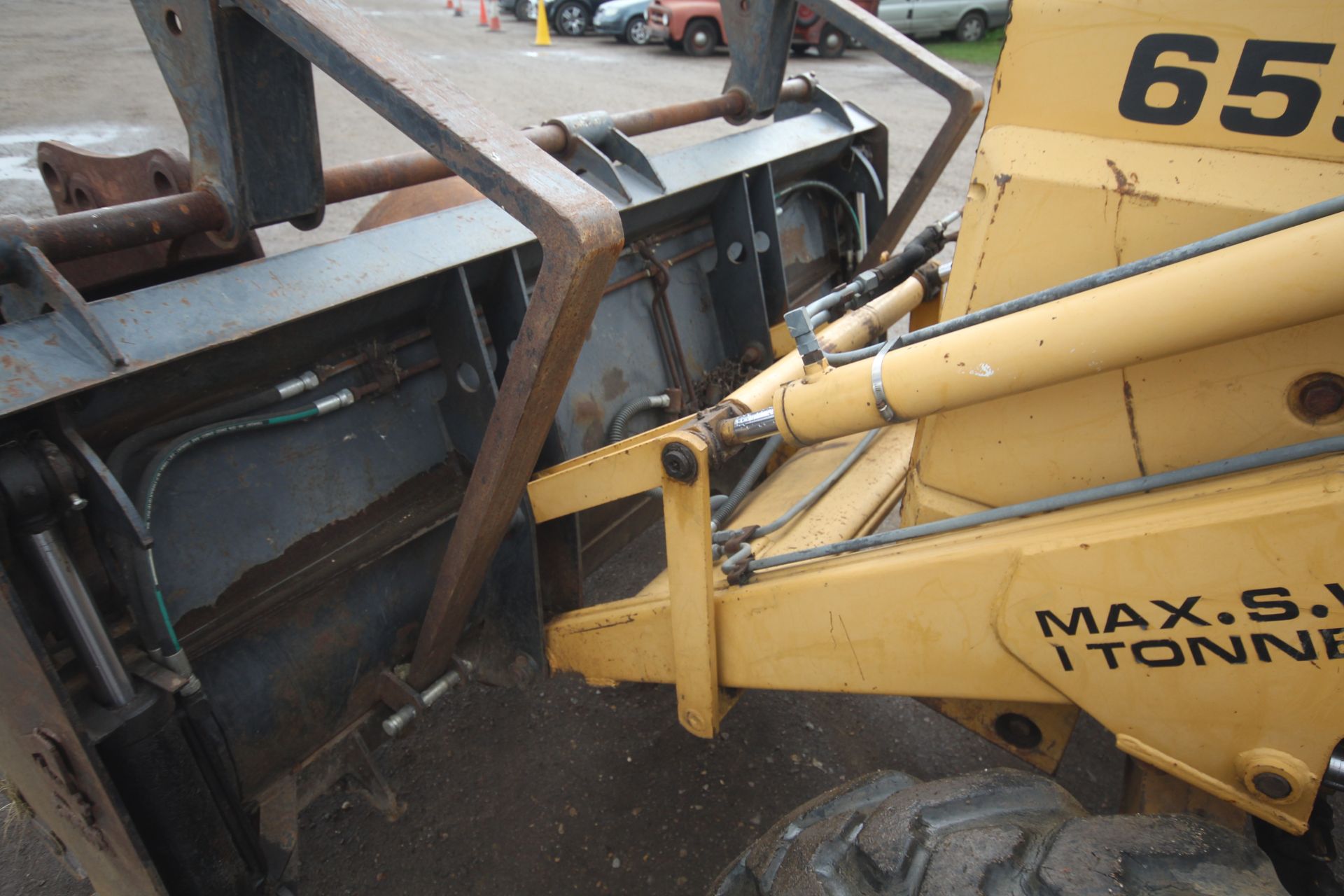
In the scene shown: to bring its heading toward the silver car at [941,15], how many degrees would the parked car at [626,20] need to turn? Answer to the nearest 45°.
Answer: approximately 135° to its left

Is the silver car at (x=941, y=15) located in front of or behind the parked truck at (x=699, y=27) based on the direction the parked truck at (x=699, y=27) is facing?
behind

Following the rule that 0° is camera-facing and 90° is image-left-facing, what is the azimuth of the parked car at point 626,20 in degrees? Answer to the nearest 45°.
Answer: approximately 45°

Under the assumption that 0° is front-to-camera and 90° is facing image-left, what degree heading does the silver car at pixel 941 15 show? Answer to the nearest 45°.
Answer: approximately 90°

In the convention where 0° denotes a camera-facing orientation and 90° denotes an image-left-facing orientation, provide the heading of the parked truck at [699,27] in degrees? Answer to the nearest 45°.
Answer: approximately 45°
